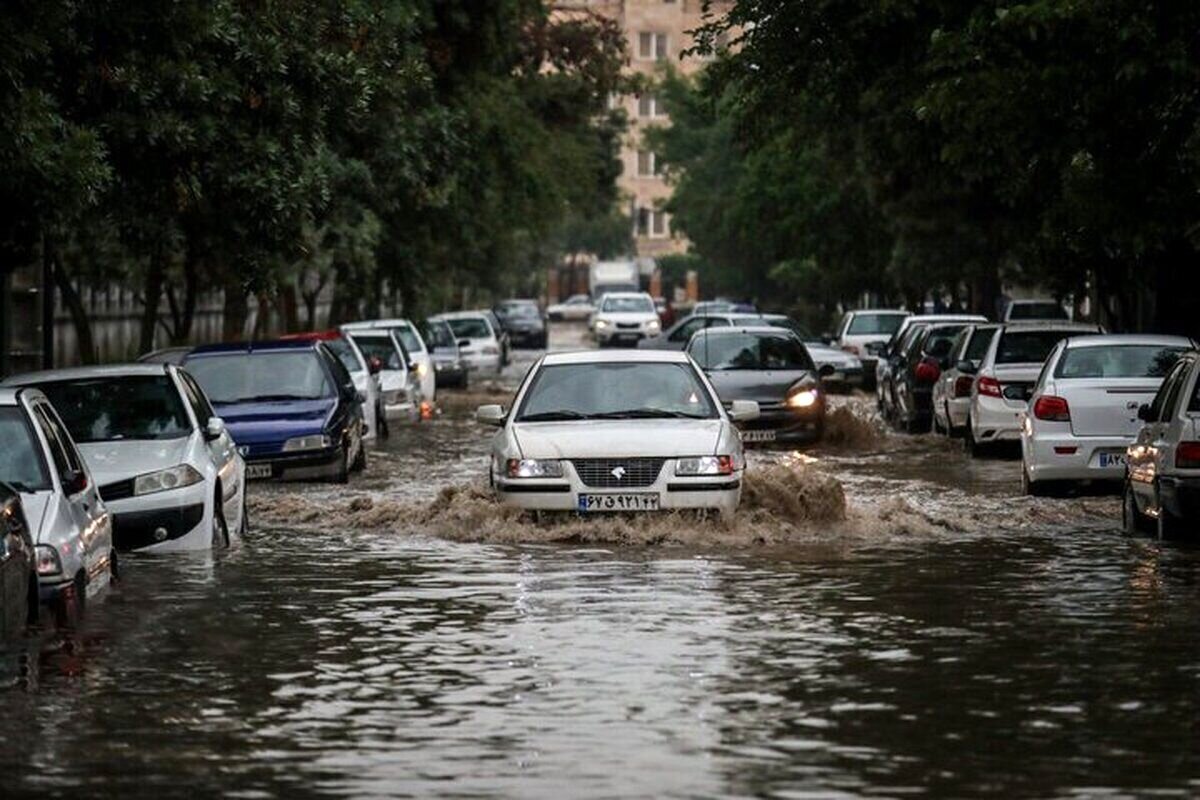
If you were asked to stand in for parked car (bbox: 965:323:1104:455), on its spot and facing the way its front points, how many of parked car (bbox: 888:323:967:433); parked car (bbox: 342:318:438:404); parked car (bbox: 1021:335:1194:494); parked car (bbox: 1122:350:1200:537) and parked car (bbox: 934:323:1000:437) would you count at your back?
2

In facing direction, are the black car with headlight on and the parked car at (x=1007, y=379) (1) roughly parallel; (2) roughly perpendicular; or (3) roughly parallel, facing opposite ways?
roughly parallel, facing opposite ways

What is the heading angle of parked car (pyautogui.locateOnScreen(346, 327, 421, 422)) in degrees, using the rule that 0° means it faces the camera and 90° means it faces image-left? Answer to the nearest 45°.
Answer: approximately 0°

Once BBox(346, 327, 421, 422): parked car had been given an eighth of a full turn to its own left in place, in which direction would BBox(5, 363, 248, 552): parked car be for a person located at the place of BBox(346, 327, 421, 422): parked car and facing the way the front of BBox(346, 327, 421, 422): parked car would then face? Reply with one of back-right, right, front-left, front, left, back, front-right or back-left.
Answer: front-right

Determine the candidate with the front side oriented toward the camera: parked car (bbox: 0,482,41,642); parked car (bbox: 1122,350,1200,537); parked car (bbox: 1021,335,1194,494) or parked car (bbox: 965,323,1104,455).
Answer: parked car (bbox: 0,482,41,642)

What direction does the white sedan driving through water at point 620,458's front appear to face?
toward the camera

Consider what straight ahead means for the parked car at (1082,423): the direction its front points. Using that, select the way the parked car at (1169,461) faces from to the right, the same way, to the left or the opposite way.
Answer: the same way

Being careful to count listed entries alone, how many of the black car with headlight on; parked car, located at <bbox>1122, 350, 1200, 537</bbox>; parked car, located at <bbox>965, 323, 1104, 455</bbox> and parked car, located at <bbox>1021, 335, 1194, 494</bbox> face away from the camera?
3

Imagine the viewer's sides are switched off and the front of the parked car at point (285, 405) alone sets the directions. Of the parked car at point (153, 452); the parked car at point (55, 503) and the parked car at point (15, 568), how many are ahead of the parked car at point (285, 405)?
3

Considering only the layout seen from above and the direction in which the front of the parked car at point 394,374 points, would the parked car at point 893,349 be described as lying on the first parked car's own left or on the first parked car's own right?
on the first parked car's own left

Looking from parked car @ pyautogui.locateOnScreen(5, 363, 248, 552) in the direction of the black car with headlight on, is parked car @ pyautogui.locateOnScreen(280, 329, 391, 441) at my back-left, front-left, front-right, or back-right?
front-left

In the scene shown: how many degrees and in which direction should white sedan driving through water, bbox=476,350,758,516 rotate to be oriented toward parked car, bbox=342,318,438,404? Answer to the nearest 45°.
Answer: approximately 180°

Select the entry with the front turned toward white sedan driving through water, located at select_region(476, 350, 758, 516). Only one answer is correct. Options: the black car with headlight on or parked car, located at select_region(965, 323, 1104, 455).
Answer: the black car with headlight on

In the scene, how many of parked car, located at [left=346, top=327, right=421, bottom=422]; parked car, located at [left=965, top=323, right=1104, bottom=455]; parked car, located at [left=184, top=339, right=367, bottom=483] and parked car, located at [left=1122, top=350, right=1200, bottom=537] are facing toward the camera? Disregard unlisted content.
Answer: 2

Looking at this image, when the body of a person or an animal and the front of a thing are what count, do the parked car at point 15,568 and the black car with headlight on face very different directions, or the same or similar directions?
same or similar directions

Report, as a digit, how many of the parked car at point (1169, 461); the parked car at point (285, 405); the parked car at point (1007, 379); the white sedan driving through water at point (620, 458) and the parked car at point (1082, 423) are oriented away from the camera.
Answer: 3

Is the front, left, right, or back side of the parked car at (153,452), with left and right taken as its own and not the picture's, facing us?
front

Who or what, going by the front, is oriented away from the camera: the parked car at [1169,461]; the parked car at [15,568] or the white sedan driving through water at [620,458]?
the parked car at [1169,461]

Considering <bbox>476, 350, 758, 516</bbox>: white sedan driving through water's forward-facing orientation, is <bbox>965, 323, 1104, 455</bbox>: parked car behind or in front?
behind

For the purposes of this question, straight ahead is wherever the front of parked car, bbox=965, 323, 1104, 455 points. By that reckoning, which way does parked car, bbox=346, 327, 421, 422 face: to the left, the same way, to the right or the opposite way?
the opposite way

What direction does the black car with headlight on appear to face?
toward the camera

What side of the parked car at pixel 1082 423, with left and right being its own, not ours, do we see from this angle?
back
